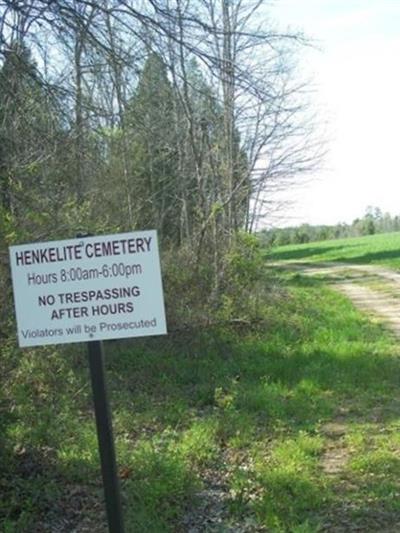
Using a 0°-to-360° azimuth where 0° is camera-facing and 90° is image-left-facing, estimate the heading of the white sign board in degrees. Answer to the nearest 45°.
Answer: approximately 0°
